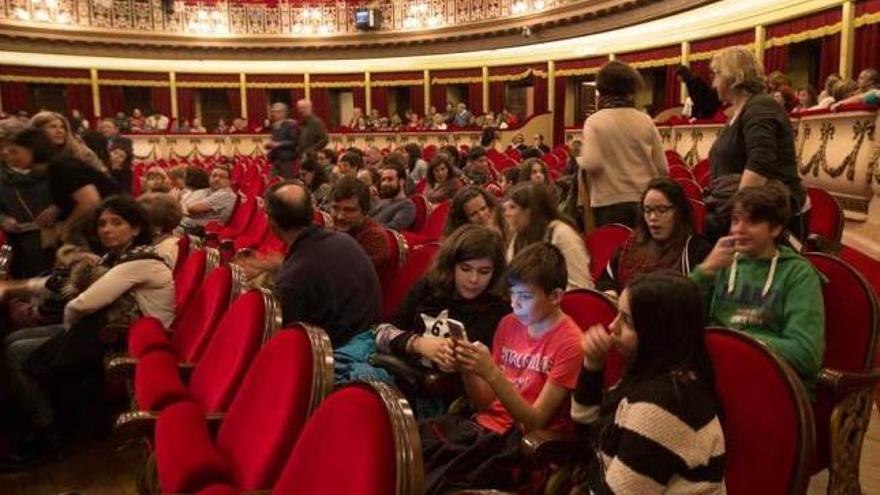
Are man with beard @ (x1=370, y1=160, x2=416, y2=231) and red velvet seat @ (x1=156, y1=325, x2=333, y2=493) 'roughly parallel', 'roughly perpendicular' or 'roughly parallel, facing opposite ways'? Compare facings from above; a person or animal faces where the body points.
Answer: roughly parallel

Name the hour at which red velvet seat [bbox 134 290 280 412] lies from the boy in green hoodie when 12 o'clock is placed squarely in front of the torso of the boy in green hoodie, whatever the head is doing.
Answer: The red velvet seat is roughly at 1 o'clock from the boy in green hoodie.

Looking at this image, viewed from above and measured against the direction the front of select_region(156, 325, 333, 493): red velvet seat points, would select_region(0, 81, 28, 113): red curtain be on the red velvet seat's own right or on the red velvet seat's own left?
on the red velvet seat's own right

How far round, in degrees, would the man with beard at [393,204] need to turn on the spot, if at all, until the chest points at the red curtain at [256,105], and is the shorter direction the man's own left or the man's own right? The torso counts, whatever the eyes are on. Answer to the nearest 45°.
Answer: approximately 135° to the man's own right

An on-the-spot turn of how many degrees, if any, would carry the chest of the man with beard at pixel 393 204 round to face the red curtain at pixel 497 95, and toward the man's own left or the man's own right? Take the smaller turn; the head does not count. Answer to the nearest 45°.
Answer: approximately 135° to the man's own right

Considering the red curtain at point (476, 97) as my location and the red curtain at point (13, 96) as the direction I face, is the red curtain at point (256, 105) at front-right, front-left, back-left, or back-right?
front-right

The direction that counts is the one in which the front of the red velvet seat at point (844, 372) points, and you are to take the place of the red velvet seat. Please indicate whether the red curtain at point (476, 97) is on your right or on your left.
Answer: on your right

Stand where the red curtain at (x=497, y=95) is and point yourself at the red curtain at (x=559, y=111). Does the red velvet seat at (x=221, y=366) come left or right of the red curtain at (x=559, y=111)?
right

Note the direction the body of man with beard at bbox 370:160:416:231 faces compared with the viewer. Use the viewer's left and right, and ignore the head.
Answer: facing the viewer and to the left of the viewer

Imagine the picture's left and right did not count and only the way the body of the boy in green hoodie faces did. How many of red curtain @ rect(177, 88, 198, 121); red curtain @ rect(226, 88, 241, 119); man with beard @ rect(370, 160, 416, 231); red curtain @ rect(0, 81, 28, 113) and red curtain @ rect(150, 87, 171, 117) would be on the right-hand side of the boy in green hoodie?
5

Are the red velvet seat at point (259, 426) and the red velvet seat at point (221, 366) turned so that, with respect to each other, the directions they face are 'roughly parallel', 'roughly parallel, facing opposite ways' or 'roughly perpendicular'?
roughly parallel

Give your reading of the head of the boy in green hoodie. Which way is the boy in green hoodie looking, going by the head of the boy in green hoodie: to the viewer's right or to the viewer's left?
to the viewer's left

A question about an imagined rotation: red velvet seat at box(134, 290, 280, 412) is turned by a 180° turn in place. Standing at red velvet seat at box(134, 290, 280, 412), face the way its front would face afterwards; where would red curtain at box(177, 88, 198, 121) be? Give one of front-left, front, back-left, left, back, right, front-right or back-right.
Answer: front-left
